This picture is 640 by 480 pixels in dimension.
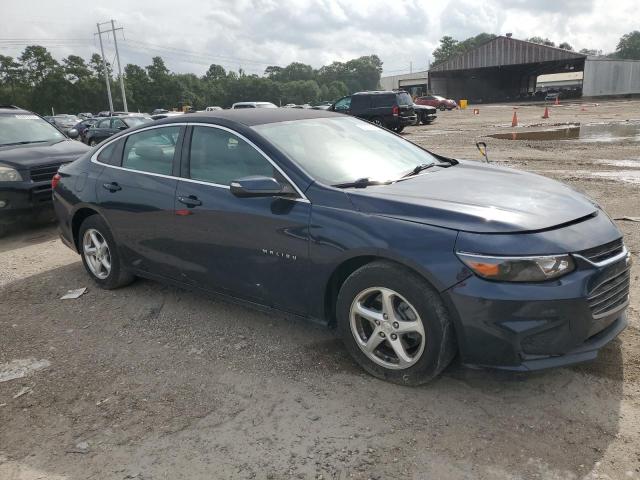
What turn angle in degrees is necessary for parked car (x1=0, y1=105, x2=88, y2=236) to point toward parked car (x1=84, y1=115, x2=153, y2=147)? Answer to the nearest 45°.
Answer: approximately 135° to its left

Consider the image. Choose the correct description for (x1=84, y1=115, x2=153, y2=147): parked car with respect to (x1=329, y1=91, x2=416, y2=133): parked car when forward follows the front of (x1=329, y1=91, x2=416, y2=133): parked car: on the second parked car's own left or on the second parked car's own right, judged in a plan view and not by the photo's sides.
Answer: on the second parked car's own left

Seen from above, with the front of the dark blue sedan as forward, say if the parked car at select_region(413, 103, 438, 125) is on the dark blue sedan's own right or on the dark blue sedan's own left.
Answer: on the dark blue sedan's own left

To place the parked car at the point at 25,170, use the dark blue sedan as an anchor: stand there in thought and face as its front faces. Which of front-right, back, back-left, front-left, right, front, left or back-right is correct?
back

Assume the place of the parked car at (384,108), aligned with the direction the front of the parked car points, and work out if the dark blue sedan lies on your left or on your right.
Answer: on your left

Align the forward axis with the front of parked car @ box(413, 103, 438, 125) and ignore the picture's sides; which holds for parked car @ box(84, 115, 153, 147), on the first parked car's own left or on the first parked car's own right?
on the first parked car's own right

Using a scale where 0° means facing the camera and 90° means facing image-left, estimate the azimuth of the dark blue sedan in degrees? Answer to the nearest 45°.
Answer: approximately 315°

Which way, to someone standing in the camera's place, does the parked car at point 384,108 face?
facing away from the viewer and to the left of the viewer

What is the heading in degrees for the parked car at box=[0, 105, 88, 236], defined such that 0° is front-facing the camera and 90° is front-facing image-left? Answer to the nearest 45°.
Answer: approximately 315°

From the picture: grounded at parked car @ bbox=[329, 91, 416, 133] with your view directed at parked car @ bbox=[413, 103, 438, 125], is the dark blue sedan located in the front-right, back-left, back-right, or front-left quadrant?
back-right

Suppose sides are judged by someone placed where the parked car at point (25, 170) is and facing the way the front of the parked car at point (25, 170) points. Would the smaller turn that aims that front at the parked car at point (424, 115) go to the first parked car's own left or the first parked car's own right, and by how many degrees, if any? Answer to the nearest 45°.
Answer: approximately 90° to the first parked car's own left
